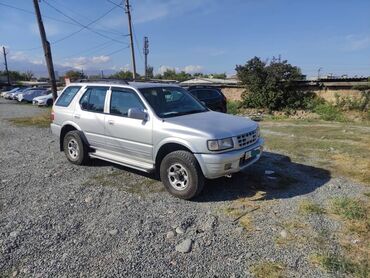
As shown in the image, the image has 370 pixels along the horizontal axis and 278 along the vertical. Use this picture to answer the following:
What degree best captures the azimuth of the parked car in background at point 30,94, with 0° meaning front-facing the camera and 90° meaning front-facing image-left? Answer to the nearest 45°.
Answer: approximately 45°

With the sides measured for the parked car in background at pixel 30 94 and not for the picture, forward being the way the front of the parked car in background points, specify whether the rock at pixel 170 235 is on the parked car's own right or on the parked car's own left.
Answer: on the parked car's own left

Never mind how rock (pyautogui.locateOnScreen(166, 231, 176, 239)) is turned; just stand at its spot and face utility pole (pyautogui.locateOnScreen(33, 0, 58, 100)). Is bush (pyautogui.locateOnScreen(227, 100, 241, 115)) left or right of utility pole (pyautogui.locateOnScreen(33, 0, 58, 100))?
right

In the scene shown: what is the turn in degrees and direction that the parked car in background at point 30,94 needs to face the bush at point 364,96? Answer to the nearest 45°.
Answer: approximately 90° to its left

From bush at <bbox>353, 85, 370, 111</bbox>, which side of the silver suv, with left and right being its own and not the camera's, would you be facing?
left

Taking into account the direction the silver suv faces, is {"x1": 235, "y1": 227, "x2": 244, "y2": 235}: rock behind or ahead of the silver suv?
ahead

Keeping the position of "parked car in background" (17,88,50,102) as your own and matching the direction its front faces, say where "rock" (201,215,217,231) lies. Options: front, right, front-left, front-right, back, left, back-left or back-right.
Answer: front-left

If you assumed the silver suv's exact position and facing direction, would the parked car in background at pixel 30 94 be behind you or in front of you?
behind

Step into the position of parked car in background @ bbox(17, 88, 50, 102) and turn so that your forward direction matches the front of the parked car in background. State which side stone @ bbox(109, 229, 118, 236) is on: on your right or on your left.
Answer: on your left

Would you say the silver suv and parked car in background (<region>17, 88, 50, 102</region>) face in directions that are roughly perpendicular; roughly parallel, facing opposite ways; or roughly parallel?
roughly perpendicular

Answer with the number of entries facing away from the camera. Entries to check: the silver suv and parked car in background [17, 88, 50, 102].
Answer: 0

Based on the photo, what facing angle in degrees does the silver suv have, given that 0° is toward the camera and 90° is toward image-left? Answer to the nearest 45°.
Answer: approximately 315°
